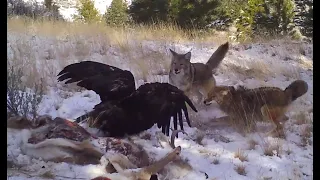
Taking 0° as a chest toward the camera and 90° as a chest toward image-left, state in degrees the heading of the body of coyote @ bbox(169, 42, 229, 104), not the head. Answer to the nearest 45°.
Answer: approximately 45°

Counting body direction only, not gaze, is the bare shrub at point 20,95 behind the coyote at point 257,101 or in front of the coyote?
in front

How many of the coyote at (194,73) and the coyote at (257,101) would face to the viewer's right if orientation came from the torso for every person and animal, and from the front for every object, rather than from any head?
0

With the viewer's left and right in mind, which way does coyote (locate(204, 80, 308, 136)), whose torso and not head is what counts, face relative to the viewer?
facing to the left of the viewer

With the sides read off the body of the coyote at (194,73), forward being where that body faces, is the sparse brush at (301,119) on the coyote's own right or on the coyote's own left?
on the coyote's own left

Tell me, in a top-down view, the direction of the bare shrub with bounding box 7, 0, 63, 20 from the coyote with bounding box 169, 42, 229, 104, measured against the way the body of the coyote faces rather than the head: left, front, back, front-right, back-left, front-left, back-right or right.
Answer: front-right

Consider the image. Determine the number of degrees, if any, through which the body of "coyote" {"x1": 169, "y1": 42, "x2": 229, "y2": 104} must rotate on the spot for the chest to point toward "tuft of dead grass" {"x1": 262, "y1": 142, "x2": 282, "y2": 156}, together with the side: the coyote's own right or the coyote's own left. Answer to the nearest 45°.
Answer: approximately 135° to the coyote's own left

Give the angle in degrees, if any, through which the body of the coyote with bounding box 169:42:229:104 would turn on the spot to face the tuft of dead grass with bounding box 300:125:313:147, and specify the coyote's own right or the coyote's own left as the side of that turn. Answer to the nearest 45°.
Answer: approximately 135° to the coyote's own left

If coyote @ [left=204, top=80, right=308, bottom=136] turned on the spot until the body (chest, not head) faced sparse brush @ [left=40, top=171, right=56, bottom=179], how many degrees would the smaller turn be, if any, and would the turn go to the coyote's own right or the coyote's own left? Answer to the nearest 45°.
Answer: approximately 45° to the coyote's own left

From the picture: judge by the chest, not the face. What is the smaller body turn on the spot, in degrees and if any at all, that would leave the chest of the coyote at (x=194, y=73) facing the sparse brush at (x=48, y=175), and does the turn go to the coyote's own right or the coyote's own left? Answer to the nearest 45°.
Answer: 0° — it already faces it

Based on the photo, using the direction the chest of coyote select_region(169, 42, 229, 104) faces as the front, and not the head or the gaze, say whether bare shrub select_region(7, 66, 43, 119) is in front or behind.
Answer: in front
